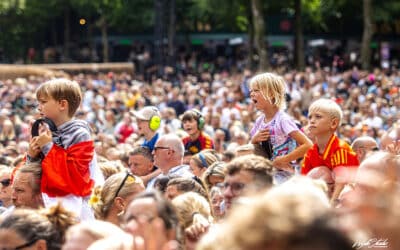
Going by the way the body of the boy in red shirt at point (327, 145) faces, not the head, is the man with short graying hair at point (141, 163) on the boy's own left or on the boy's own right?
on the boy's own right

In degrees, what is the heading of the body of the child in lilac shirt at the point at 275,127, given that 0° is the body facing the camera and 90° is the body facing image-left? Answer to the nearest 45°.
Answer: approximately 45°

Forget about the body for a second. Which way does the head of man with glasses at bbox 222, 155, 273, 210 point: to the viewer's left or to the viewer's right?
to the viewer's left
